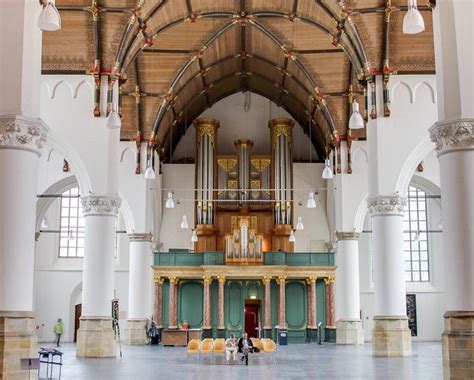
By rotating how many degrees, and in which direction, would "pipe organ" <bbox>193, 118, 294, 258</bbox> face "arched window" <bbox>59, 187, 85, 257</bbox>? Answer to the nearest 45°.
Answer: approximately 90° to its right

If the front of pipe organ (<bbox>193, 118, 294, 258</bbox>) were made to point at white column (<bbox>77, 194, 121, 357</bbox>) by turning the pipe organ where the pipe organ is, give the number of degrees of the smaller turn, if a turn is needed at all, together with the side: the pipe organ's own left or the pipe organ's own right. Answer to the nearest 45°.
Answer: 0° — it already faces it

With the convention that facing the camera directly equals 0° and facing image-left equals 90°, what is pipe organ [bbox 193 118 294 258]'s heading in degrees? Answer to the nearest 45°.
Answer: approximately 0°

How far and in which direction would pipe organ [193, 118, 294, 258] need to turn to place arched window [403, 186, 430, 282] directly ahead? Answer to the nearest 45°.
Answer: approximately 90° to its left

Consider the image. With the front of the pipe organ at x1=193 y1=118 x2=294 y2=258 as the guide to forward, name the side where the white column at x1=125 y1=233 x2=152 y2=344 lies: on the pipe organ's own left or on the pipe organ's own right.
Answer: on the pipe organ's own right

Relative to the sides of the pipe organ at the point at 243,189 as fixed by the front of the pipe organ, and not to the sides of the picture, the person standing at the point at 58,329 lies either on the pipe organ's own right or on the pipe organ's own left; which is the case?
on the pipe organ's own right
